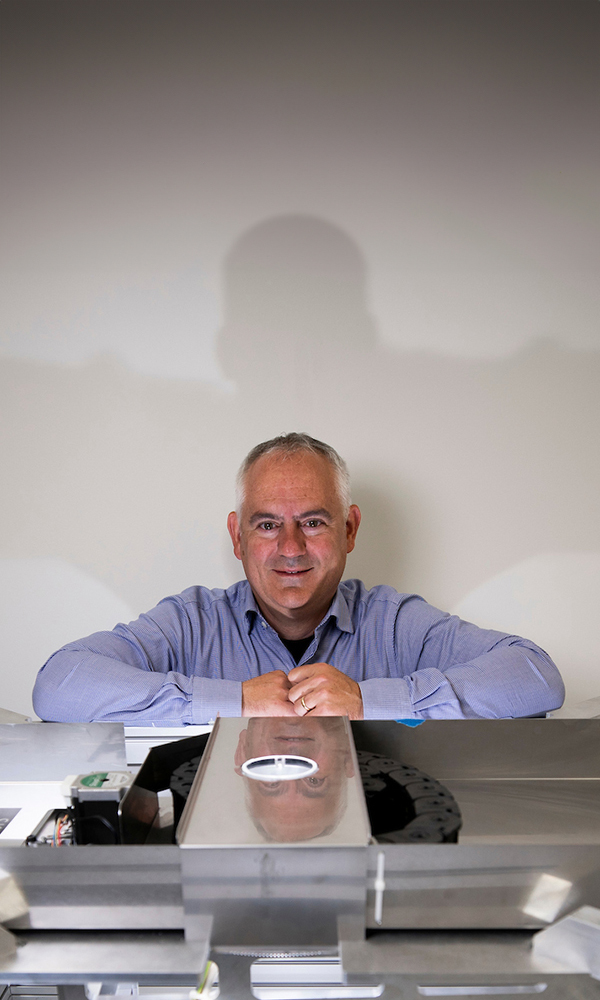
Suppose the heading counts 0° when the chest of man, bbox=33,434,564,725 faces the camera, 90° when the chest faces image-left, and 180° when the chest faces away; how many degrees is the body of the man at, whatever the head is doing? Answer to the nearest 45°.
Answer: approximately 0°

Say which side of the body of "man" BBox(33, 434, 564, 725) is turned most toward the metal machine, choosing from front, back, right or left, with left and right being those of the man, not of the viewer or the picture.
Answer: front
